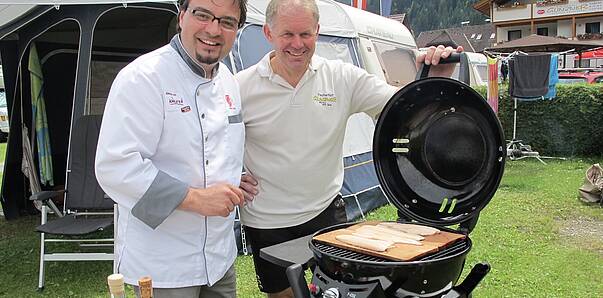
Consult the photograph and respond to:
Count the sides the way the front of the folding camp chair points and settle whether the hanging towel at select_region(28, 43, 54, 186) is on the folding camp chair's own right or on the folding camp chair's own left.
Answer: on the folding camp chair's own right

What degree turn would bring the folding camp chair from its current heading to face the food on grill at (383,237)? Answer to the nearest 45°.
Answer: approximately 45° to its left

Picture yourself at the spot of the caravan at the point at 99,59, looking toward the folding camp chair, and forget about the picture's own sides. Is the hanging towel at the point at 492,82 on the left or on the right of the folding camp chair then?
left

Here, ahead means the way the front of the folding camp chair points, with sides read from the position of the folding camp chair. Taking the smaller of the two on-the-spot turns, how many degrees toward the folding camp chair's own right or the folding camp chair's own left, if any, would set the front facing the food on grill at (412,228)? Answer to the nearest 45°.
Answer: approximately 45° to the folding camp chair's own left

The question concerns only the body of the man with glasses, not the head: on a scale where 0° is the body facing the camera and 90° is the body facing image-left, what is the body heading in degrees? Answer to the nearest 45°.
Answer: approximately 315°

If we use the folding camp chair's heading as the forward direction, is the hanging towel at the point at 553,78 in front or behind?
behind

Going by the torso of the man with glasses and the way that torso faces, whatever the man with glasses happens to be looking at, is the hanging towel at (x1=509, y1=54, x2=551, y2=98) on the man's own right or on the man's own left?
on the man's own left

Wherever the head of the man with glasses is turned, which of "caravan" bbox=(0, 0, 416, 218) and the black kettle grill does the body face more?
the black kettle grill

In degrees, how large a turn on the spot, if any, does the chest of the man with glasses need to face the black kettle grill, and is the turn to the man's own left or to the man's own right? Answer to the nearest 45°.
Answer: approximately 45° to the man's own left

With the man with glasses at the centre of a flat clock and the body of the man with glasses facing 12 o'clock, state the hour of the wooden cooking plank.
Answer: The wooden cooking plank is roughly at 11 o'clock from the man with glasses.
